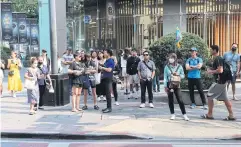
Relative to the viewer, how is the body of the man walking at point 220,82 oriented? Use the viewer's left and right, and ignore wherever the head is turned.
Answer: facing to the left of the viewer

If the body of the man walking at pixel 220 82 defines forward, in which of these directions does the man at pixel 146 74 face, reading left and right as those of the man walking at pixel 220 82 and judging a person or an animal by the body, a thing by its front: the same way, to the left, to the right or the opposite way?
to the left

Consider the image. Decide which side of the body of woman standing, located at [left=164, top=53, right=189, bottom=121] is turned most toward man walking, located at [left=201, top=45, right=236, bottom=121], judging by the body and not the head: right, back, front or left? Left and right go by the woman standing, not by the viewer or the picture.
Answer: left

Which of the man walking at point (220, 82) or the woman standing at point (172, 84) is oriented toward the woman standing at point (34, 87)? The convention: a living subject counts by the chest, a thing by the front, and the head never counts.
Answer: the man walking

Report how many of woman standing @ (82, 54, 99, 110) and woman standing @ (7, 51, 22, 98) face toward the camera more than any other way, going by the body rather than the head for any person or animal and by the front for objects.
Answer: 2

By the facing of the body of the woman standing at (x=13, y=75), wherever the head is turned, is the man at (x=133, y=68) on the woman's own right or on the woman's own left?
on the woman's own left

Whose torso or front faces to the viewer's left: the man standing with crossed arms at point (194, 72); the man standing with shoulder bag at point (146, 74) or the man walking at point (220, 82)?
the man walking at point (220, 82)

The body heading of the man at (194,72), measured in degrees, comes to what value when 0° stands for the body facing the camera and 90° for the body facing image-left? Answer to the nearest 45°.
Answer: approximately 0°
